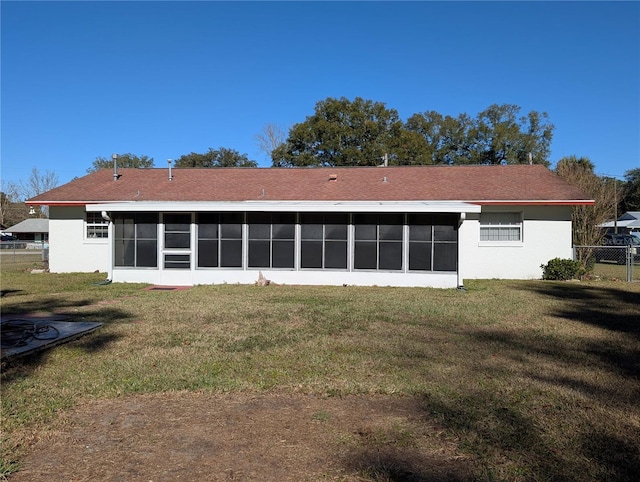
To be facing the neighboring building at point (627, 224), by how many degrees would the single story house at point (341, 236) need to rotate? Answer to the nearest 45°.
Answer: approximately 45° to its right

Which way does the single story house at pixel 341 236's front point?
away from the camera

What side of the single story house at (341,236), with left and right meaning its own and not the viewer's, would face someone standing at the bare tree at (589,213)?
right

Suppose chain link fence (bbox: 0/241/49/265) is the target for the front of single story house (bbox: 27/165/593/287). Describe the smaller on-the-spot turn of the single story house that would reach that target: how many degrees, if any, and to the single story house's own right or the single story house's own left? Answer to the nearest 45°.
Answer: approximately 45° to the single story house's own left

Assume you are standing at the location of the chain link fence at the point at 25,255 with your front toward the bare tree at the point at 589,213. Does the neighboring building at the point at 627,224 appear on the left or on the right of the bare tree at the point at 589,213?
left
